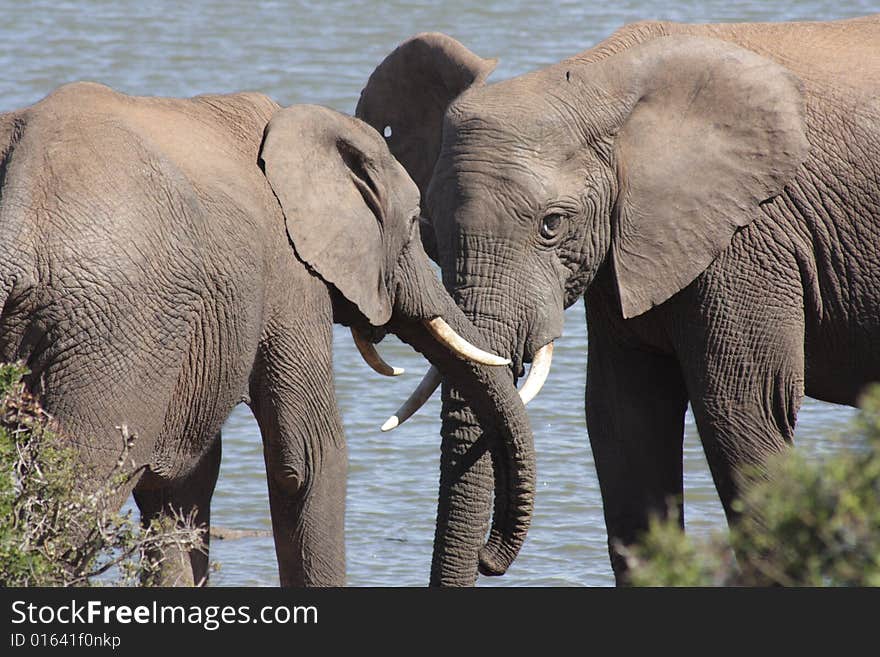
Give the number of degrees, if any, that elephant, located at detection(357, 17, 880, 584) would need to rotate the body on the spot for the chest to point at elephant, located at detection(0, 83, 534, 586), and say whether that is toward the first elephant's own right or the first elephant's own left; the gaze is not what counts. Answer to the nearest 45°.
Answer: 0° — it already faces it

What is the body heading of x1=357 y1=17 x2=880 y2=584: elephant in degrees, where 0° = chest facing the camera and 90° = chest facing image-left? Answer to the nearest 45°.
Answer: approximately 45°

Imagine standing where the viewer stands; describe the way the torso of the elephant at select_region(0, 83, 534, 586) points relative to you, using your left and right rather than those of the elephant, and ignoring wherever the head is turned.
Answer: facing away from the viewer and to the right of the viewer

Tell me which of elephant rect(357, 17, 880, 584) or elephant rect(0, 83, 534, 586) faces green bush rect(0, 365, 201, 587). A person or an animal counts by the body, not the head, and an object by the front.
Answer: elephant rect(357, 17, 880, 584)

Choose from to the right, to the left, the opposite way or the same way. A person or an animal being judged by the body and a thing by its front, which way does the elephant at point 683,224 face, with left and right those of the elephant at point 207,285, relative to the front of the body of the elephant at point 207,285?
the opposite way

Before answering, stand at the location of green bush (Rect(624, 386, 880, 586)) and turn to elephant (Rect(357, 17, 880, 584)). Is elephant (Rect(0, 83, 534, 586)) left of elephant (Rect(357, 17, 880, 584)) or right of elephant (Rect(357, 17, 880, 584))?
left

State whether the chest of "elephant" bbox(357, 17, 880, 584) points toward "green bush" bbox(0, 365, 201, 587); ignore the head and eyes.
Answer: yes

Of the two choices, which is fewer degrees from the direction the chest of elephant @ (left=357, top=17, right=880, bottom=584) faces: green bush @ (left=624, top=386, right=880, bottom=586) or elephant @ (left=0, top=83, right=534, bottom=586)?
the elephant

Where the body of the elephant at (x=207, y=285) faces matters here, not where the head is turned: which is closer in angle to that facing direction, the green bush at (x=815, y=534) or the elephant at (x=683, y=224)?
the elephant
